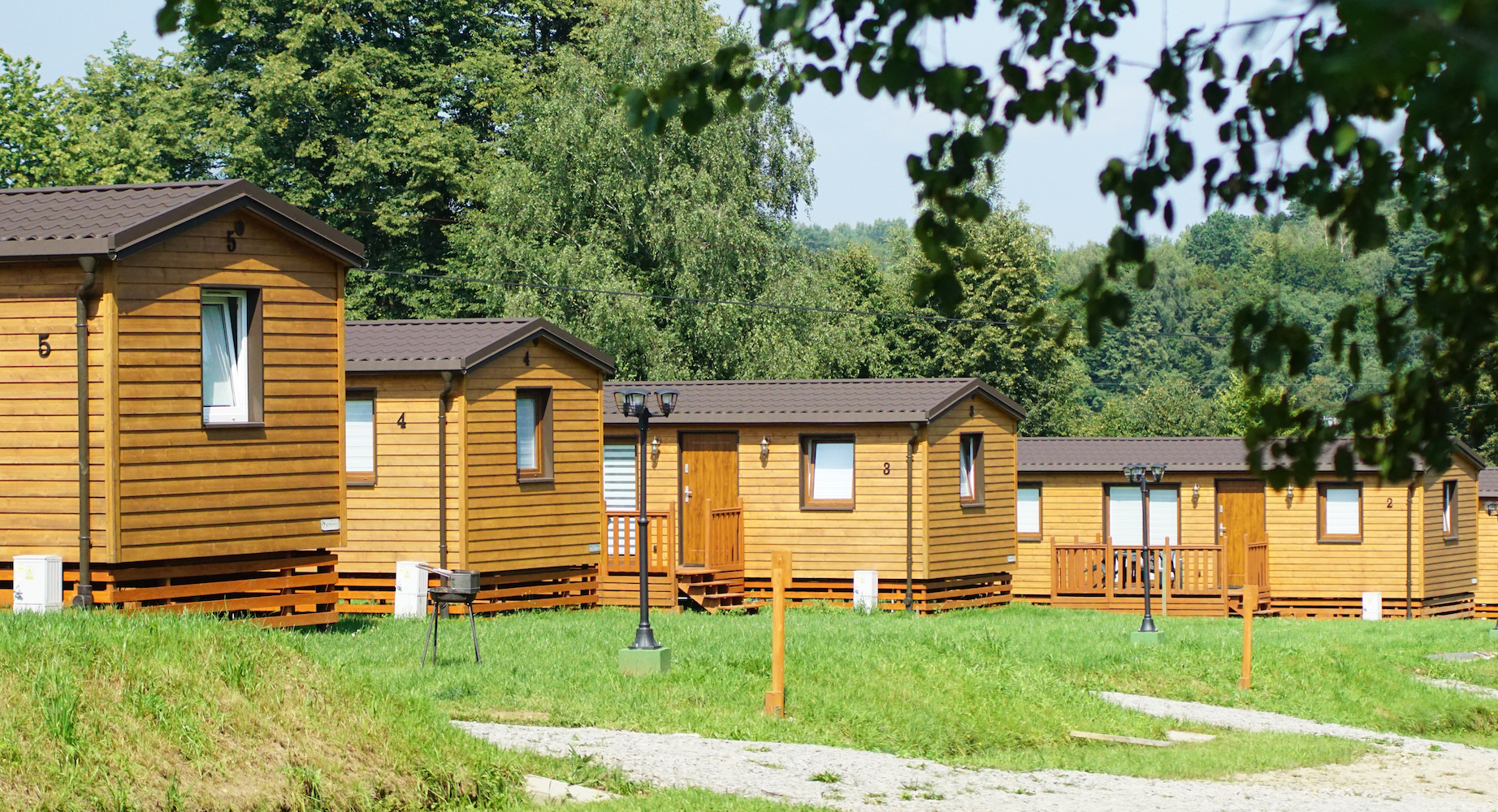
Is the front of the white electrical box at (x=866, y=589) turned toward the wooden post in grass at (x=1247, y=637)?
no

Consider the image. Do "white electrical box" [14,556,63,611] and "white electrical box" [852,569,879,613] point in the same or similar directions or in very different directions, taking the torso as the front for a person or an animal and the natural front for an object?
same or similar directions

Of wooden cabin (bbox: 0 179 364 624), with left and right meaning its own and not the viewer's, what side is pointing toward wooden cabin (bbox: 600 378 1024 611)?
back

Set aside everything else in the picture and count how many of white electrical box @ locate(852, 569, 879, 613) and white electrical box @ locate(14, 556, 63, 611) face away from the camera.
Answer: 0

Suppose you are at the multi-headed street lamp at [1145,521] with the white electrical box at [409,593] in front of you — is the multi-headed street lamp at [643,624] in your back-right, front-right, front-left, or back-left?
front-left

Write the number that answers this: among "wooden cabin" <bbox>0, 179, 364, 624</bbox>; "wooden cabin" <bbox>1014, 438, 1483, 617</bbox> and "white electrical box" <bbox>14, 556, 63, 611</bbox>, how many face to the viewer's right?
0

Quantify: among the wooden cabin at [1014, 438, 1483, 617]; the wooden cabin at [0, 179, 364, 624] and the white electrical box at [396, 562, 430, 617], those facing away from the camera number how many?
0

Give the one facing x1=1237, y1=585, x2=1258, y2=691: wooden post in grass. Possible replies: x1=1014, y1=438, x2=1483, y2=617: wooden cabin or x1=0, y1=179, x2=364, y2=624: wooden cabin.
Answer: x1=1014, y1=438, x2=1483, y2=617: wooden cabin

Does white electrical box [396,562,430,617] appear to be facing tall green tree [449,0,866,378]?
no

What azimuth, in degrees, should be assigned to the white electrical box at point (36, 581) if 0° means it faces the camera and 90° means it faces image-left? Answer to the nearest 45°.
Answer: approximately 45°

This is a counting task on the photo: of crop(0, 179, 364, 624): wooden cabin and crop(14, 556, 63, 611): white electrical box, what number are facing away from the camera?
0

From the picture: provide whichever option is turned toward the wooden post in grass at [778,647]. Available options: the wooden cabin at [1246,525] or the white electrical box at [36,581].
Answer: the wooden cabin

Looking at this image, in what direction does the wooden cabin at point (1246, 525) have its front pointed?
toward the camera

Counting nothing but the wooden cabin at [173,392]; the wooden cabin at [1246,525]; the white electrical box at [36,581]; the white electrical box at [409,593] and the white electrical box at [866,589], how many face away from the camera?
0

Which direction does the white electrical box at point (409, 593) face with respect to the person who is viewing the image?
facing the viewer and to the left of the viewer
